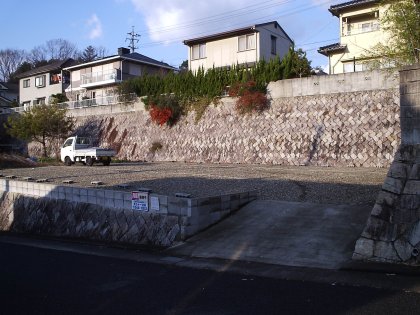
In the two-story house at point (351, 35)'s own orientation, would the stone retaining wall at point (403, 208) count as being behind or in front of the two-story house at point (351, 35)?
in front

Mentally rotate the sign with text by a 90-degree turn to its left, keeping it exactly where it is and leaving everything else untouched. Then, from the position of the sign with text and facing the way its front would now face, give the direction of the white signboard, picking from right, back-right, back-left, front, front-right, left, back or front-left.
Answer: front-right

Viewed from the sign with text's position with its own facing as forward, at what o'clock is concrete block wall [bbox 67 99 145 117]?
The concrete block wall is roughly at 6 o'clock from the sign with text.

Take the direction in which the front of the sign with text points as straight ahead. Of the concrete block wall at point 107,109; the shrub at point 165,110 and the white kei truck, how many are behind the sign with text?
3

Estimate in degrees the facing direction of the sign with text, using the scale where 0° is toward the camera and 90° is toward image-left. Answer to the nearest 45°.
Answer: approximately 0°

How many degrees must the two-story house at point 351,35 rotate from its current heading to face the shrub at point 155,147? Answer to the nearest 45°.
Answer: approximately 90° to its right

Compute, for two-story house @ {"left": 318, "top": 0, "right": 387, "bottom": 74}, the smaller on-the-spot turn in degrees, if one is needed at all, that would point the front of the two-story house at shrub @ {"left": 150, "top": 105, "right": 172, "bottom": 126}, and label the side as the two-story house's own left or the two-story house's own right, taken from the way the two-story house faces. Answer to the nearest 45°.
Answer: approximately 90° to the two-story house's own right

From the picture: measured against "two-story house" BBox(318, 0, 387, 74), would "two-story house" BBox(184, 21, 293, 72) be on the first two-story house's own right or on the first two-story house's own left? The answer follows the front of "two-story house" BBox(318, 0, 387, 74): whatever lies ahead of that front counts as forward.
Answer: on the first two-story house's own right

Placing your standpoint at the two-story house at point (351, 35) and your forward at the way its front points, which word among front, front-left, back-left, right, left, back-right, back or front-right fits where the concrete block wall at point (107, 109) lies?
right

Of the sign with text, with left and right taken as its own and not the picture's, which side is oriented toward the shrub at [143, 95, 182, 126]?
back

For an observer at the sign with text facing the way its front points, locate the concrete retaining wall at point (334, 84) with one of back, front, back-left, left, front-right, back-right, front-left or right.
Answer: back-left

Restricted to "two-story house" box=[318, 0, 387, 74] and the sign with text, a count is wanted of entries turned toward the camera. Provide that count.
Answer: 2

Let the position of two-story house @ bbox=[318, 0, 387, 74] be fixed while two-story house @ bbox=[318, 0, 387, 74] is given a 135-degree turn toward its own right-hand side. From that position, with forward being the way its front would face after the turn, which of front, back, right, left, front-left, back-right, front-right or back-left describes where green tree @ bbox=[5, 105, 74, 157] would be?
front-left

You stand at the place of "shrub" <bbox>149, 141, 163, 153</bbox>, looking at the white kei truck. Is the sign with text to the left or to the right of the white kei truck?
left

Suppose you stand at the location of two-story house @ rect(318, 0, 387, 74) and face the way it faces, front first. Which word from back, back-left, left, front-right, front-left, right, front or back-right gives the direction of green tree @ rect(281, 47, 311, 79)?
front-right

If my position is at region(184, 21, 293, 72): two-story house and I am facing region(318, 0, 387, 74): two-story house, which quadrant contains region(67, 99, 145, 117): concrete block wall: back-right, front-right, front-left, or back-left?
back-right

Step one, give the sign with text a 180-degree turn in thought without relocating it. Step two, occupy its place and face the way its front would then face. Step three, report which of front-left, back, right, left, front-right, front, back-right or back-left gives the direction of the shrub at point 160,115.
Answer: front
